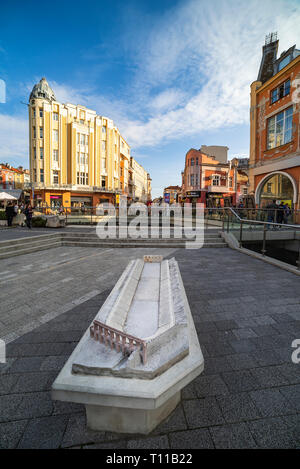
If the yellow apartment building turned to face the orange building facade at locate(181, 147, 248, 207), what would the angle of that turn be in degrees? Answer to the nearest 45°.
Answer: approximately 45° to its left

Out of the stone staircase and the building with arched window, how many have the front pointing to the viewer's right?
0

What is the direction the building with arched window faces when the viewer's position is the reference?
facing the viewer and to the left of the viewer

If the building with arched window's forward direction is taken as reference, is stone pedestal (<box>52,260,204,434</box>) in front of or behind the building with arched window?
in front

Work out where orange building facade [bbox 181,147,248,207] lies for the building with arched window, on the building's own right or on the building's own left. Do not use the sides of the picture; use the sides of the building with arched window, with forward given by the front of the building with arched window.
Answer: on the building's own right

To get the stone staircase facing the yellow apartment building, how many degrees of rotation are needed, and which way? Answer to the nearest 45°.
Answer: approximately 180°

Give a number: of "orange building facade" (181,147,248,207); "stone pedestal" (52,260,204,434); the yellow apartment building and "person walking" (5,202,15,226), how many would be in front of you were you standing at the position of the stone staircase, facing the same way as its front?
1

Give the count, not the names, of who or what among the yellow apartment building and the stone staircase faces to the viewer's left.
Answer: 0

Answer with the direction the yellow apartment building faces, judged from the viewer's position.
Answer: facing the viewer and to the right of the viewer

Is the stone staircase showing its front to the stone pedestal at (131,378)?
yes

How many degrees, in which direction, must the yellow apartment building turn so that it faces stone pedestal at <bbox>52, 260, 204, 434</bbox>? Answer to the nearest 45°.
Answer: approximately 45° to its right

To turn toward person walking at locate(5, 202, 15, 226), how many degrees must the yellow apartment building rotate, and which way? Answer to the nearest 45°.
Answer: approximately 45° to its right
